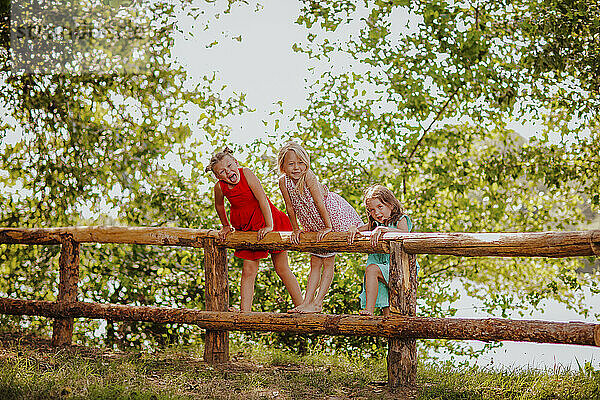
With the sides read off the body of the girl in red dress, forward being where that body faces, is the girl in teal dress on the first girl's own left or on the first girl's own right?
on the first girl's own left

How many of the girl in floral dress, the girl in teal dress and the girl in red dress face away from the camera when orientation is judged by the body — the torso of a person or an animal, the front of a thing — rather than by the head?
0

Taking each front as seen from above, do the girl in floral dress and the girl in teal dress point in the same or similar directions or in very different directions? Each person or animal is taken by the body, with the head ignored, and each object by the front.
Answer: same or similar directions

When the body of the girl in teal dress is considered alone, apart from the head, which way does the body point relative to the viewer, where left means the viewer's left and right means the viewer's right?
facing the viewer and to the left of the viewer

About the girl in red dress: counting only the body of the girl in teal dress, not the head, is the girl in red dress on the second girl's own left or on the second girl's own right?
on the second girl's own right

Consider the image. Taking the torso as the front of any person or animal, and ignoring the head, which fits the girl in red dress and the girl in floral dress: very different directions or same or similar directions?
same or similar directions

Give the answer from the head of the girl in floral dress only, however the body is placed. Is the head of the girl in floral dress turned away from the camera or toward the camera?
toward the camera
